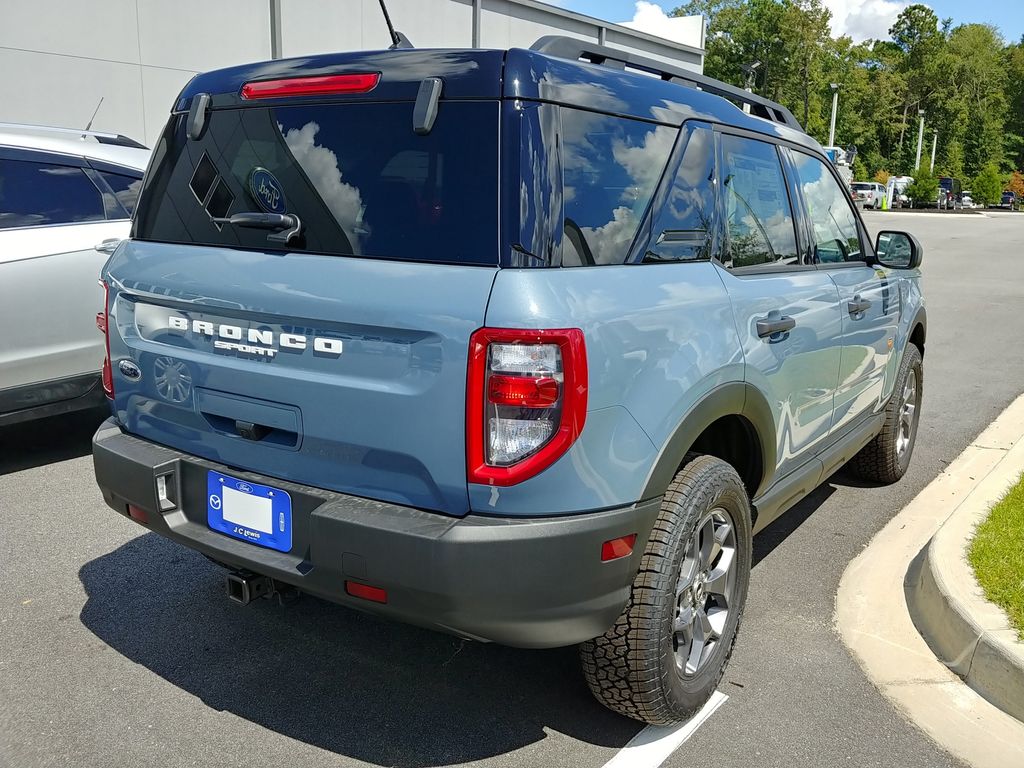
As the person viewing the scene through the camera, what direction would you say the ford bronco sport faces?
facing away from the viewer and to the right of the viewer

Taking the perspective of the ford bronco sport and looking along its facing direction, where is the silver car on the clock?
The silver car is roughly at 9 o'clock from the ford bronco sport.
